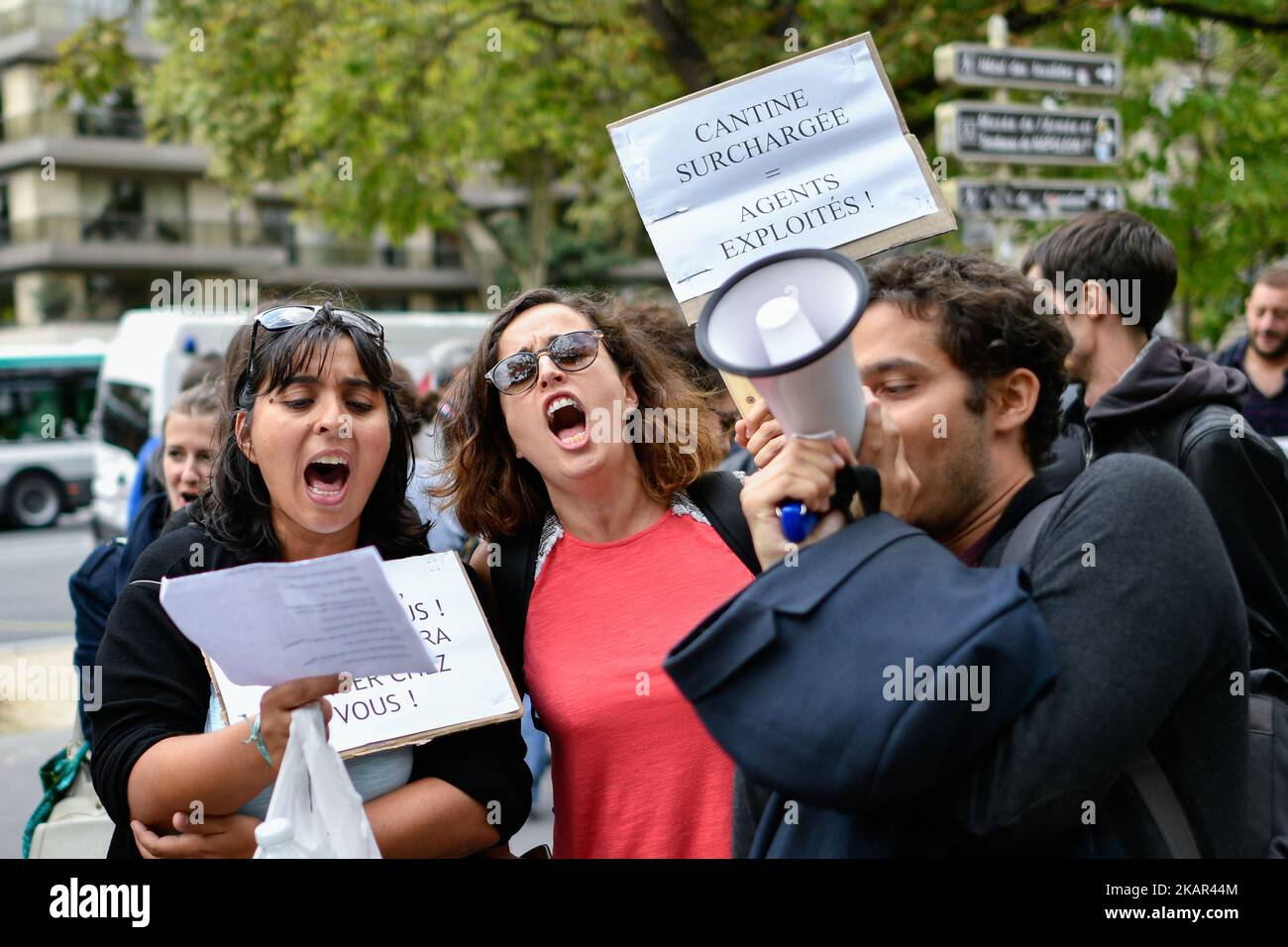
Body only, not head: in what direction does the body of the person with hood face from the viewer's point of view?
to the viewer's left

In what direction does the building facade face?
toward the camera

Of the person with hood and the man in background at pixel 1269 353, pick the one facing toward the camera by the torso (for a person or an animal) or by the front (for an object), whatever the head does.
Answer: the man in background

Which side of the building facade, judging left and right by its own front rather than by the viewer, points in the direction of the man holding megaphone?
front

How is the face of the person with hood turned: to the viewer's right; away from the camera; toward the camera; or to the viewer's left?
to the viewer's left

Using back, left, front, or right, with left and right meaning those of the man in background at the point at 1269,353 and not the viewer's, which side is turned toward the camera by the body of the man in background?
front

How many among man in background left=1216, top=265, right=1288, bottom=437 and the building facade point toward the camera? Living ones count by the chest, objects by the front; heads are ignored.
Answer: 2

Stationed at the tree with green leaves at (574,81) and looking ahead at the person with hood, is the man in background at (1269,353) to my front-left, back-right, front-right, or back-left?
front-left

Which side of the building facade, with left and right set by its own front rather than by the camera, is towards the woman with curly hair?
front

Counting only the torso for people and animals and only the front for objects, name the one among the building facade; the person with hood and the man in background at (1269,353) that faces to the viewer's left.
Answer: the person with hood

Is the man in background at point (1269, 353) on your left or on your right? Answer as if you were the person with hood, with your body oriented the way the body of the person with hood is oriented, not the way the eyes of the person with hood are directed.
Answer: on your right

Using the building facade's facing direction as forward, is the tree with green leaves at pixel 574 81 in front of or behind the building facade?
in front

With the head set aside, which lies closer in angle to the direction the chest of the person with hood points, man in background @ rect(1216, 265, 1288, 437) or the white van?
the white van

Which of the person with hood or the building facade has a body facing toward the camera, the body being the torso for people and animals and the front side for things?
the building facade
